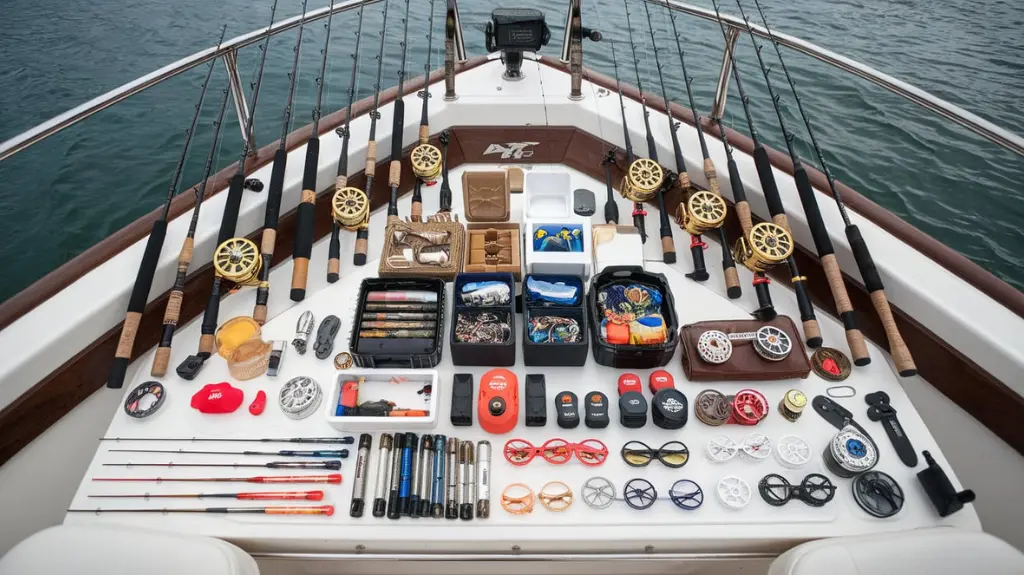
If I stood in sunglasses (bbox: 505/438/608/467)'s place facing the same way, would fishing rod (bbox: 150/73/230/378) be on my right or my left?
on my right

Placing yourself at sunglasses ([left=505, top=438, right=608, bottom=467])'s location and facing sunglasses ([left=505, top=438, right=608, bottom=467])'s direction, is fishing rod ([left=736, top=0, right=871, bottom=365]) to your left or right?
on your left

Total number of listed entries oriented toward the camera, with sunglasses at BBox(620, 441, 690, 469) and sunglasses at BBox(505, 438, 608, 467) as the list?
2

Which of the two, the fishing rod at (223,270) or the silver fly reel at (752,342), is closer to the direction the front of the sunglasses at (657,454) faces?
the fishing rod

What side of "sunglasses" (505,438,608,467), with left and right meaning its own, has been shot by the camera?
front

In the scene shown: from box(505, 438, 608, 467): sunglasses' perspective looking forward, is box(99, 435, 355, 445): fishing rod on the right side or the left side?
on its right

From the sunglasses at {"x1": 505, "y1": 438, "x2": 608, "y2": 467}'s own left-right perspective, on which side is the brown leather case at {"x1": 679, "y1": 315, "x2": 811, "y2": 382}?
on its left

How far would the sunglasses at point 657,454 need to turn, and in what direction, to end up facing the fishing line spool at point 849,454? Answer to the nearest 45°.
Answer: approximately 90° to its left

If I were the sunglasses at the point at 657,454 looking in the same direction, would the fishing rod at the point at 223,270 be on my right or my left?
on my right

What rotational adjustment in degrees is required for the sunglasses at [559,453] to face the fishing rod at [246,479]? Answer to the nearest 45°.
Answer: approximately 90° to its right

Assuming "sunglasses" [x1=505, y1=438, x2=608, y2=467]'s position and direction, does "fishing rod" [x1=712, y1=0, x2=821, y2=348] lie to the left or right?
on its left

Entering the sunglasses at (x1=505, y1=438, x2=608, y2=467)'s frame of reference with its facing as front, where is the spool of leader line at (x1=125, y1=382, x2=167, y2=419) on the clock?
The spool of leader line is roughly at 3 o'clock from the sunglasses.

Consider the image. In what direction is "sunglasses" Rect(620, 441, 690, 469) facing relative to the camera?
toward the camera
